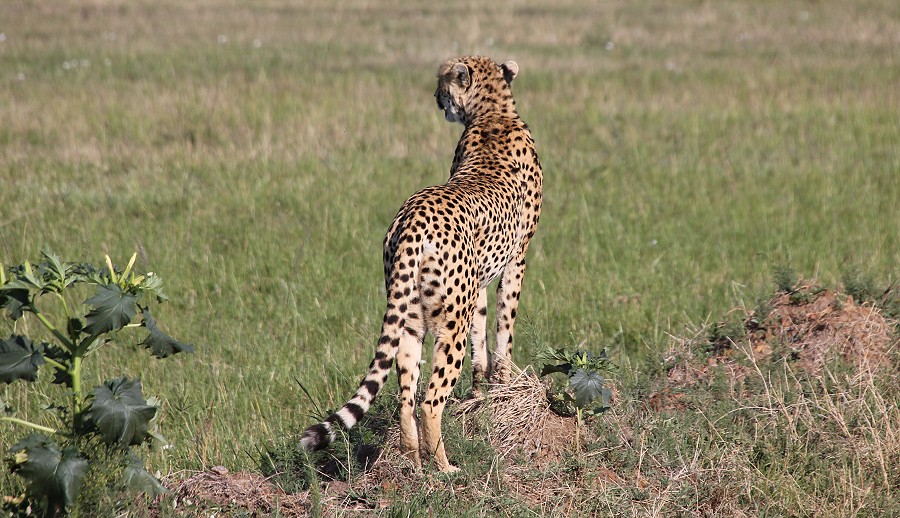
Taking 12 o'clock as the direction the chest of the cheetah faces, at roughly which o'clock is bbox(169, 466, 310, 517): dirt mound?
The dirt mound is roughly at 7 o'clock from the cheetah.

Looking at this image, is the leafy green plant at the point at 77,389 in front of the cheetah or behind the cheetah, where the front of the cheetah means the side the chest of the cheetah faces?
behind

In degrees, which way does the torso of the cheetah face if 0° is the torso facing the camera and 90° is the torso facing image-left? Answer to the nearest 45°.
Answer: approximately 225°
